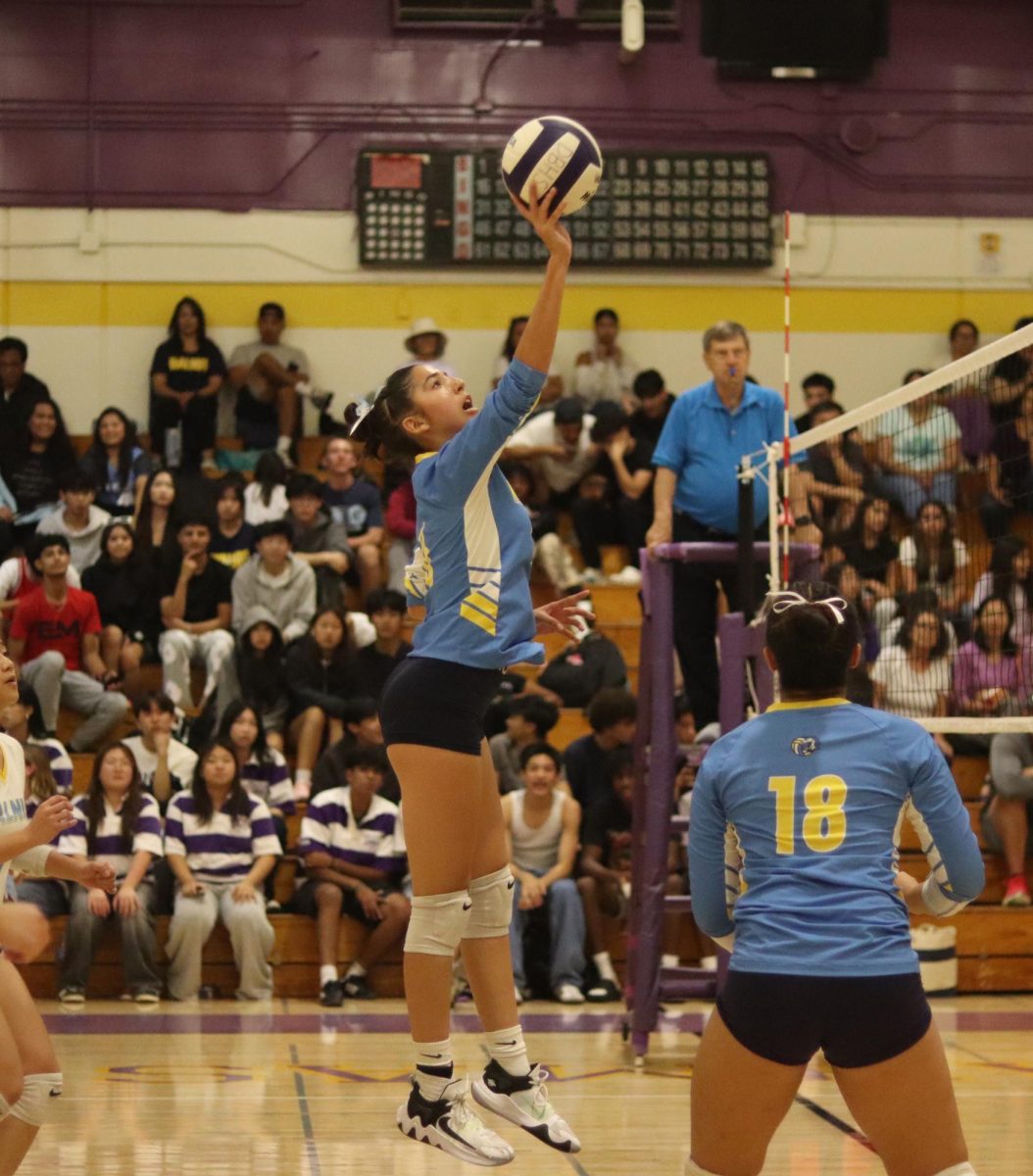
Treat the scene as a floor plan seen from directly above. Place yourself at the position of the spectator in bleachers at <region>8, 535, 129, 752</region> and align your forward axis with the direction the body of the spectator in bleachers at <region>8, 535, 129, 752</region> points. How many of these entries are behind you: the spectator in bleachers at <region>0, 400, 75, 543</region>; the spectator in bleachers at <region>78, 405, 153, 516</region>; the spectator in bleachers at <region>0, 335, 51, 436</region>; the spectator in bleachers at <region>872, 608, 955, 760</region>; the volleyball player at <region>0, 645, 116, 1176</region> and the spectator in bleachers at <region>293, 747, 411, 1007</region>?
3

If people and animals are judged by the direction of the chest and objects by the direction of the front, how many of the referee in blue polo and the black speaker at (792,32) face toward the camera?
2

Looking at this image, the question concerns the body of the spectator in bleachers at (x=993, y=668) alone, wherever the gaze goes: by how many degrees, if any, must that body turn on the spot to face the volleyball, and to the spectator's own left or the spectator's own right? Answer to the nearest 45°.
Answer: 0° — they already face it

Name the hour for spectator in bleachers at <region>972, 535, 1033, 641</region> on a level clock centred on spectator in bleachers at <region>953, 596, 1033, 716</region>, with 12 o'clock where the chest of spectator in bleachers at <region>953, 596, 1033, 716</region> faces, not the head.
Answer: spectator in bleachers at <region>972, 535, 1033, 641</region> is roughly at 6 o'clock from spectator in bleachers at <region>953, 596, 1033, 716</region>.

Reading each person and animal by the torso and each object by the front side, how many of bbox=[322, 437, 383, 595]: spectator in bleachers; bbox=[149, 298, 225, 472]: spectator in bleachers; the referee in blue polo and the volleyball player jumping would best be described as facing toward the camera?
3

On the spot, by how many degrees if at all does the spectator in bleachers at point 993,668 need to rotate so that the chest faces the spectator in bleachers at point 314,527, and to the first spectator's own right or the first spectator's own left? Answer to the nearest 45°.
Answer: approximately 135° to the first spectator's own right

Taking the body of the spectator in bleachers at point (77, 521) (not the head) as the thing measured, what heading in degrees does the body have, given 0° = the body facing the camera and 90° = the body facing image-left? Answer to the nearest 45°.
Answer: approximately 0°
